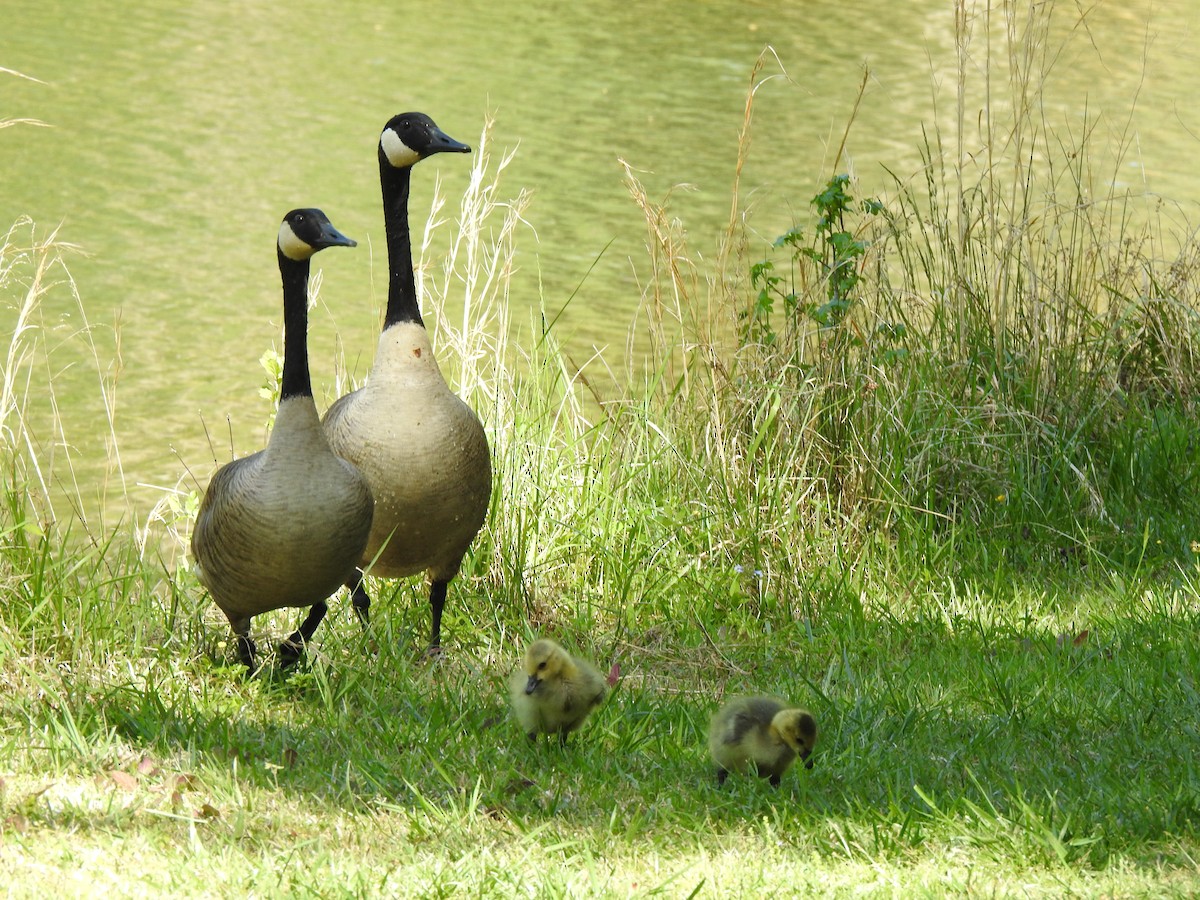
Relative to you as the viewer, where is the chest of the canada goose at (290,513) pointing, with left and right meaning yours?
facing the viewer and to the right of the viewer

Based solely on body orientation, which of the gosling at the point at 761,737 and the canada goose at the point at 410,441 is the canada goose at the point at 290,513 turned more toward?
the gosling

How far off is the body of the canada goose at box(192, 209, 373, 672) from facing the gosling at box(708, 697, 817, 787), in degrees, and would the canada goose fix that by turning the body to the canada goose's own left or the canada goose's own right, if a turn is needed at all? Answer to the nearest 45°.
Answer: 0° — it already faces it

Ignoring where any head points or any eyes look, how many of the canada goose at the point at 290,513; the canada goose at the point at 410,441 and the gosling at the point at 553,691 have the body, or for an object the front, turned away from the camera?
0

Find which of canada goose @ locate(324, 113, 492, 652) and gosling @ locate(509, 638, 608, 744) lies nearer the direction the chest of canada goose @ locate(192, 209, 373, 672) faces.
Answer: the gosling

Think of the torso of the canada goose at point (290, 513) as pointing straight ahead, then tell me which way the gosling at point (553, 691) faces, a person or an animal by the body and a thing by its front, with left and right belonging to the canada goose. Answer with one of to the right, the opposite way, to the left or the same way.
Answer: to the right

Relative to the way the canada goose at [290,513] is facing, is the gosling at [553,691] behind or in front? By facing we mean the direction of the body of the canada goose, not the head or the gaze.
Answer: in front

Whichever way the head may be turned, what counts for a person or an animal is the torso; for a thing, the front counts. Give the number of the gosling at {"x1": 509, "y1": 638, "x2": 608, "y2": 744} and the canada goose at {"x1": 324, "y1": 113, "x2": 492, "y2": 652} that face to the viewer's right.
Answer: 0

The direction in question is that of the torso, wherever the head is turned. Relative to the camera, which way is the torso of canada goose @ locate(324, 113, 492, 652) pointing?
toward the camera

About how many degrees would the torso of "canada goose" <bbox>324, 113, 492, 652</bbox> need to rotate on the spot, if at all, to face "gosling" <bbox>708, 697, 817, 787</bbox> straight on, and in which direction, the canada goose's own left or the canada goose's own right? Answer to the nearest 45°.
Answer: approximately 45° to the canada goose's own left

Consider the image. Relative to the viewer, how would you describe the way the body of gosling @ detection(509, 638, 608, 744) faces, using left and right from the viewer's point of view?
facing the viewer and to the left of the viewer

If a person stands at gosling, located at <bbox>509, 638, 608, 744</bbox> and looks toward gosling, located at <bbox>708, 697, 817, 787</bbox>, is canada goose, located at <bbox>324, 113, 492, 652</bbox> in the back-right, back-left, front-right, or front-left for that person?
back-left

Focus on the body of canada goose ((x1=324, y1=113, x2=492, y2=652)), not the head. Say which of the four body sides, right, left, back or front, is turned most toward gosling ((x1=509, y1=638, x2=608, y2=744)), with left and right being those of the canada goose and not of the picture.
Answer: front
